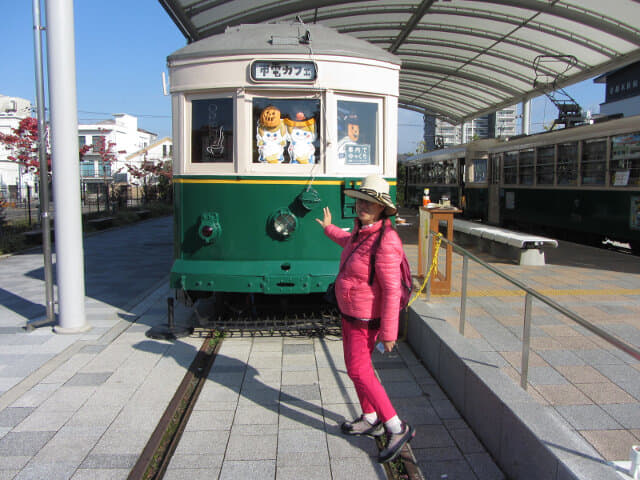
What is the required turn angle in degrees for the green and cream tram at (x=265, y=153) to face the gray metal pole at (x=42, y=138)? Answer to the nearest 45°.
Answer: approximately 90° to its right

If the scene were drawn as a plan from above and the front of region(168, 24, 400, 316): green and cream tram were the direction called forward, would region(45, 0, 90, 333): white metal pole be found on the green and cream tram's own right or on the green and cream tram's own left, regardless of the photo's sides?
on the green and cream tram's own right

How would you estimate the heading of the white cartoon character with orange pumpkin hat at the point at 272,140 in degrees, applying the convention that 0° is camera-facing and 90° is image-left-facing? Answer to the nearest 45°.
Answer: approximately 0°

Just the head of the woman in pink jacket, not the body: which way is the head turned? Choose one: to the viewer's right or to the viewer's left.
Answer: to the viewer's left

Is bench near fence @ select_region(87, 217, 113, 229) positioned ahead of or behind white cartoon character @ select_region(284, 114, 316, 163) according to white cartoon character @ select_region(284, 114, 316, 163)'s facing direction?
behind

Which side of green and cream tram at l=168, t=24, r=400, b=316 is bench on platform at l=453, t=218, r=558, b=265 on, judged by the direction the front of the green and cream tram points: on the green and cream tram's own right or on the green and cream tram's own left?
on the green and cream tram's own left

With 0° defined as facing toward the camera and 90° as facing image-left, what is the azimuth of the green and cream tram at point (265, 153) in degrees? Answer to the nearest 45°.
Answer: approximately 0°

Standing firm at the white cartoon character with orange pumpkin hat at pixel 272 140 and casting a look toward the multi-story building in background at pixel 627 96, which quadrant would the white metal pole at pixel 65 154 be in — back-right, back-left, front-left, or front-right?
back-left

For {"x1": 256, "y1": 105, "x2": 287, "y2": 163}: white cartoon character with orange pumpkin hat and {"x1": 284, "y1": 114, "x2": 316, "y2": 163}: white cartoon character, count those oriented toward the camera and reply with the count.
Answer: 2
